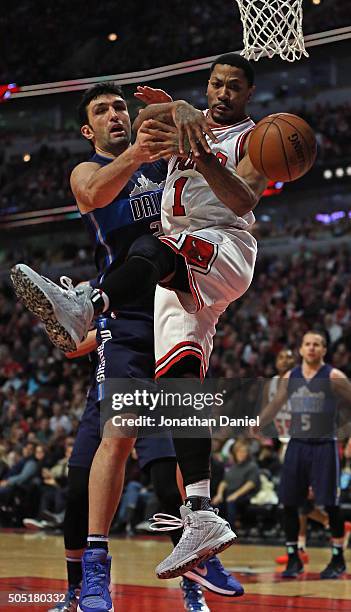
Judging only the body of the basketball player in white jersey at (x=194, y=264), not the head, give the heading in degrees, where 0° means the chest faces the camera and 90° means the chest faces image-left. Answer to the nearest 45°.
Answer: approximately 45°

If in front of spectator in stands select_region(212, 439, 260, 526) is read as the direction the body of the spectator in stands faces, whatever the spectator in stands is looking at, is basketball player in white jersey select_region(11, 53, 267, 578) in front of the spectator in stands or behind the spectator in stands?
in front

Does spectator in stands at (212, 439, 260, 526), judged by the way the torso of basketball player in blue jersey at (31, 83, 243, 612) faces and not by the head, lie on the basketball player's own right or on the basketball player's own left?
on the basketball player's own left

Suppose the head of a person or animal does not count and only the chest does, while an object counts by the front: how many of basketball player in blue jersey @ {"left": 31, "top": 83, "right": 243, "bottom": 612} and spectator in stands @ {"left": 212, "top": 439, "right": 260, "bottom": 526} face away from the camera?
0

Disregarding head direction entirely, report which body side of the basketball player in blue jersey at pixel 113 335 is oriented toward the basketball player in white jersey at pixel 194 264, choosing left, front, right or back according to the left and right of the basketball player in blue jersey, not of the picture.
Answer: front

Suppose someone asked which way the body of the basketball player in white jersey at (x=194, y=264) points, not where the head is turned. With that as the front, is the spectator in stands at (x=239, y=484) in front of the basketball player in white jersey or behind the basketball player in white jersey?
behind

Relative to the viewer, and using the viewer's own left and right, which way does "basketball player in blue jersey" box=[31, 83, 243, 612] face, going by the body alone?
facing the viewer and to the right of the viewer

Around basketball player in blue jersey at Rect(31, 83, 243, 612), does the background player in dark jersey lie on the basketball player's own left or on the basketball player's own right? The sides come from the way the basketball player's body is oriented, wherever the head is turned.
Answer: on the basketball player's own left

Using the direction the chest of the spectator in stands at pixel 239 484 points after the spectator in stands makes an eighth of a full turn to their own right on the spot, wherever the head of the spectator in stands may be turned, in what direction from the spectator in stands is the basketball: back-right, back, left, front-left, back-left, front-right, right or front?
left

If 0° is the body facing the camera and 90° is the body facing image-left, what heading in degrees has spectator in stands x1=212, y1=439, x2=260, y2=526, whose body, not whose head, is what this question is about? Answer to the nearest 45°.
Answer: approximately 45°

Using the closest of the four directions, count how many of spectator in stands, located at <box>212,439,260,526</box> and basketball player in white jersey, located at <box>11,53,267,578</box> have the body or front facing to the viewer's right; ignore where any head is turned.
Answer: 0

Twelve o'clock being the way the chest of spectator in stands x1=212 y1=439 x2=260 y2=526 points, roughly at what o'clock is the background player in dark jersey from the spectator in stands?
The background player in dark jersey is roughly at 10 o'clock from the spectator in stands.
